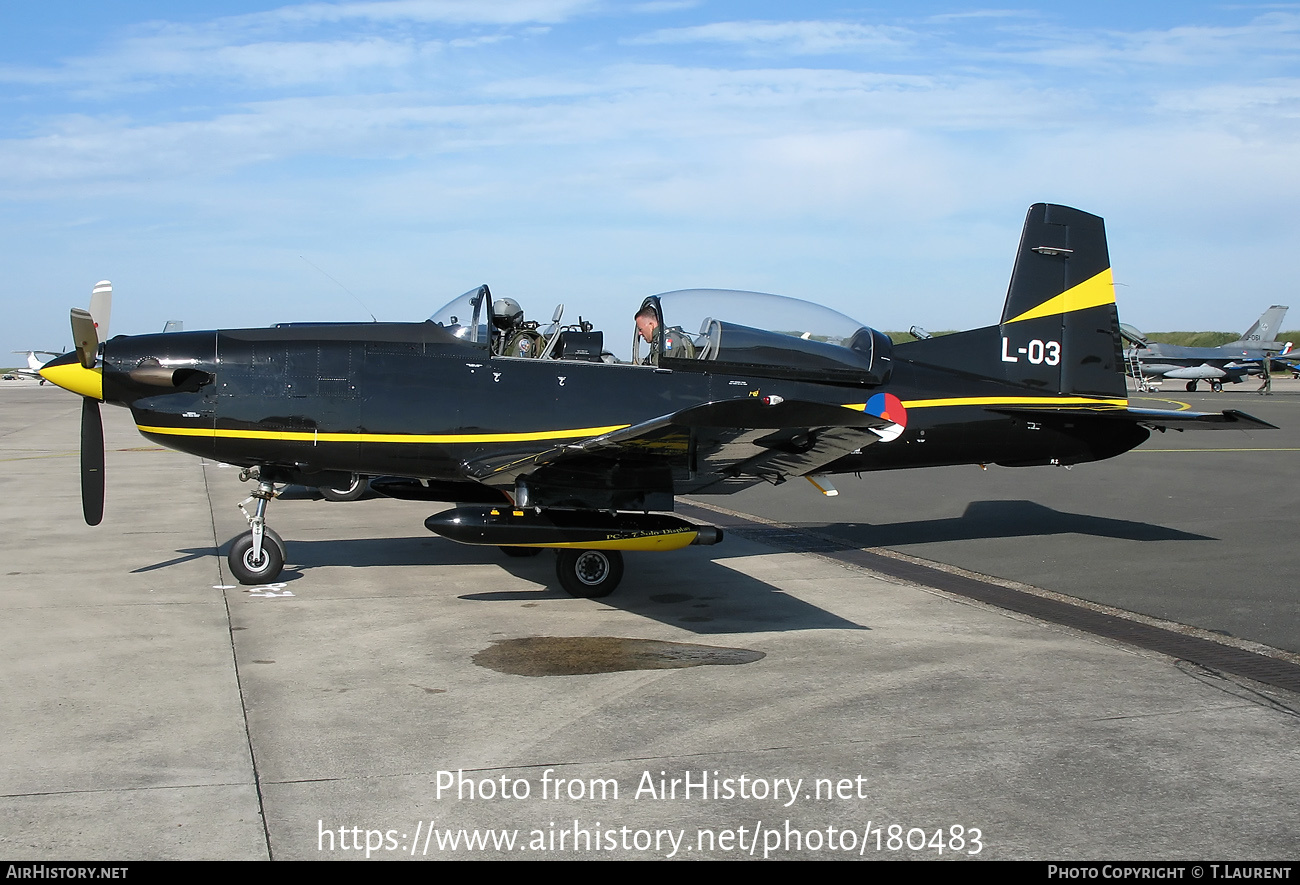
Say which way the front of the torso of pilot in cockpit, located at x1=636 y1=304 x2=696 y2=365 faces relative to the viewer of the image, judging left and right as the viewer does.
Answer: facing to the left of the viewer

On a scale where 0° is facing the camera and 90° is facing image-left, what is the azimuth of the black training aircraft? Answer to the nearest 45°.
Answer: approximately 90°

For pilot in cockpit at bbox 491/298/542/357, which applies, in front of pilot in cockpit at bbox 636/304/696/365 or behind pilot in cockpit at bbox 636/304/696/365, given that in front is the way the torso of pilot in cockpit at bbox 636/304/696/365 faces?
in front
